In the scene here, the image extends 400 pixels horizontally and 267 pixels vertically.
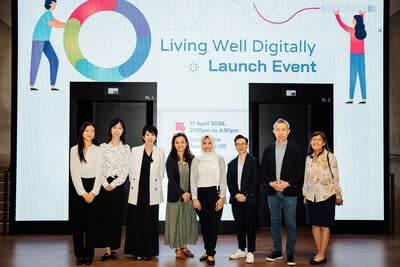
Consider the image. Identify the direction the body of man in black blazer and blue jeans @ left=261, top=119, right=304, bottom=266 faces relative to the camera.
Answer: toward the camera

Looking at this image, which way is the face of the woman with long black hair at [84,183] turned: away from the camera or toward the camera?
toward the camera

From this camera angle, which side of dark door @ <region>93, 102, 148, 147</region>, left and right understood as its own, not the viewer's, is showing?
front

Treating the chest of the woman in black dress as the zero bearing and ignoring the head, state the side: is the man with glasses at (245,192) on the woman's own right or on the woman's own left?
on the woman's own left

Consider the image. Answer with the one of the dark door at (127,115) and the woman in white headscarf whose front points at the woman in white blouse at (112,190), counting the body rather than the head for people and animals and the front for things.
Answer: the dark door

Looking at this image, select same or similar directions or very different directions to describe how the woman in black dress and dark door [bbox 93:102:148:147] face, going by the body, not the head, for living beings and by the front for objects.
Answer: same or similar directions

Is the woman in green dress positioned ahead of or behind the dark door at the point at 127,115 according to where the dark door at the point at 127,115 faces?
ahead

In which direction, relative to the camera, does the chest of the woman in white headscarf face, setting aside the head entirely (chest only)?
toward the camera
